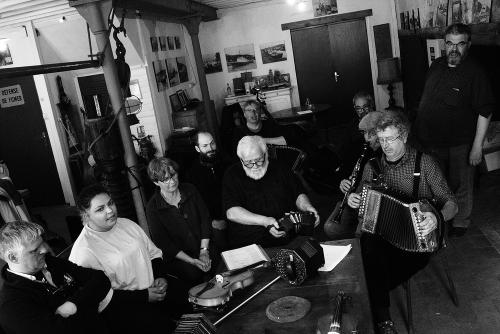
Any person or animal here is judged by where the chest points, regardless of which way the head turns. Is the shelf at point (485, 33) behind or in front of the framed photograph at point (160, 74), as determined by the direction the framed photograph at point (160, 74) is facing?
in front

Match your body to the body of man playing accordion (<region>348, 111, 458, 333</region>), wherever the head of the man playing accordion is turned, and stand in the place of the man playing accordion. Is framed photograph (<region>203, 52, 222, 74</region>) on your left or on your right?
on your right

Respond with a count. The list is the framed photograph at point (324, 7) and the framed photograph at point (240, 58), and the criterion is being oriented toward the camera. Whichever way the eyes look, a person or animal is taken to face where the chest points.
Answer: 2

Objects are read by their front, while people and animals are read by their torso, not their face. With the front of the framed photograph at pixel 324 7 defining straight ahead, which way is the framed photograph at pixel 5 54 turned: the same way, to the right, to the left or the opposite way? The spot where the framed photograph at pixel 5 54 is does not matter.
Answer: to the left

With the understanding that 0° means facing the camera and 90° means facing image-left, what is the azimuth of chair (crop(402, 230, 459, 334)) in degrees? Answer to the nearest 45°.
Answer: approximately 45°

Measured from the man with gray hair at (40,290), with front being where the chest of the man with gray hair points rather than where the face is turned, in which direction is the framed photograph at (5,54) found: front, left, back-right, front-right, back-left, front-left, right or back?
back-left

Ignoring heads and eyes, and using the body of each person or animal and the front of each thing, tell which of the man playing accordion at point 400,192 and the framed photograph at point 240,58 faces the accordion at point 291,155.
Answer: the framed photograph

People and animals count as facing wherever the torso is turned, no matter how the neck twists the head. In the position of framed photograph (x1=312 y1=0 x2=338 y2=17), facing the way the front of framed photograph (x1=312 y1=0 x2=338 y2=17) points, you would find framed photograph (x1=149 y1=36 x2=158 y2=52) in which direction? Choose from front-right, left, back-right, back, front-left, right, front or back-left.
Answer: front-right

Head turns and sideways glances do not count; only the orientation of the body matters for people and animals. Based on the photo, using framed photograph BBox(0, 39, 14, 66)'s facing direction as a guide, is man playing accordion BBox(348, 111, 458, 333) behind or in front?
in front

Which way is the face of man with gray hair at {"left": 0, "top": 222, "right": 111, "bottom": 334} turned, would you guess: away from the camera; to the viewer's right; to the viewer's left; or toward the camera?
to the viewer's right

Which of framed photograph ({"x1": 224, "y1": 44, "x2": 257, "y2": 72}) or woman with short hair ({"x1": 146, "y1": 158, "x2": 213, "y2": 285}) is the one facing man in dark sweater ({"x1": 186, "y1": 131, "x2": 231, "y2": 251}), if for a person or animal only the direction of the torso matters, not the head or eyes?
the framed photograph

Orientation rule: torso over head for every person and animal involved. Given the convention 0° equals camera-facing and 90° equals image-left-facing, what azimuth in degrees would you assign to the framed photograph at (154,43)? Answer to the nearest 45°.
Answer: approximately 315°

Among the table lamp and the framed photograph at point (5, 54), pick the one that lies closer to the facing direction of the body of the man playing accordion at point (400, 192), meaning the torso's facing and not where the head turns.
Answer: the framed photograph

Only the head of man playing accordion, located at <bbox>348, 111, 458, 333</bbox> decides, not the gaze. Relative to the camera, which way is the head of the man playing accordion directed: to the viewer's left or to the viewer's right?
to the viewer's left
